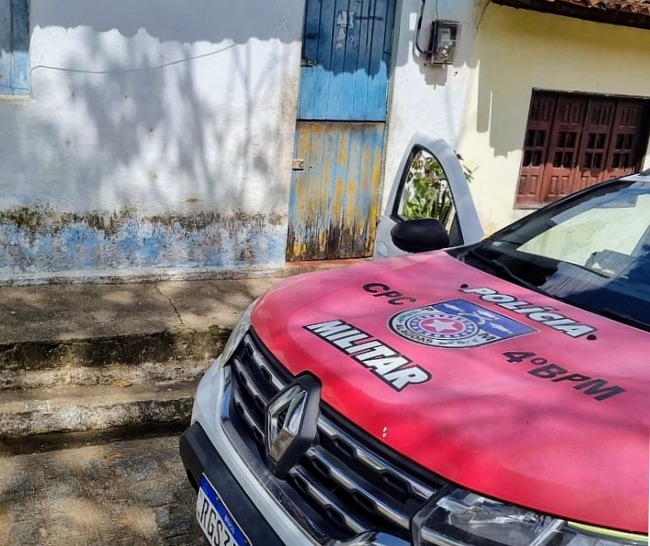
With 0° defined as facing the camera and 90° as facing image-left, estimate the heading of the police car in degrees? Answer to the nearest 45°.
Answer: approximately 45°

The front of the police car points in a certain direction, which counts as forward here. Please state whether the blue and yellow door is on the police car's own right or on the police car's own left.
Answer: on the police car's own right

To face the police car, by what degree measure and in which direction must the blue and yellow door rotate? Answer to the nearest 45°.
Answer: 0° — it already faces it

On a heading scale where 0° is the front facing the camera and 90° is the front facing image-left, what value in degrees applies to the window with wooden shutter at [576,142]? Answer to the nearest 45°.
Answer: approximately 0°

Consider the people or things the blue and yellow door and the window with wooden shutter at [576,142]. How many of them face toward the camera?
2

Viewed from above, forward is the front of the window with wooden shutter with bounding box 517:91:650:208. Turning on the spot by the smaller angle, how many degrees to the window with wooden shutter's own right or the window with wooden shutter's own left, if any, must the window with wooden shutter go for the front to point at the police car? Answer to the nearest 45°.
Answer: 0° — it already faces it

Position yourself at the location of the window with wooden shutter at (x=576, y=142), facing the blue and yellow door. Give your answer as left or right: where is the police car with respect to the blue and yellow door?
left

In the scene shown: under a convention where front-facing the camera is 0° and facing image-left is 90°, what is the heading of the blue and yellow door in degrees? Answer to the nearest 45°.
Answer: approximately 0°

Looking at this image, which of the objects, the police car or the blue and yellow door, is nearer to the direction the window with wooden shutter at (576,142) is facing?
the police car

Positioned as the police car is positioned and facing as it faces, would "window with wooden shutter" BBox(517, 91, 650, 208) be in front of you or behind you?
behind

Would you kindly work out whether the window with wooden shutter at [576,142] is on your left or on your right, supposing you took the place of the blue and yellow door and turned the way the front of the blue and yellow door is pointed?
on your left

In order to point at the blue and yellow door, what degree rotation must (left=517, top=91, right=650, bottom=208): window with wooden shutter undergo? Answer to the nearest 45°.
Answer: approximately 45° to its right
